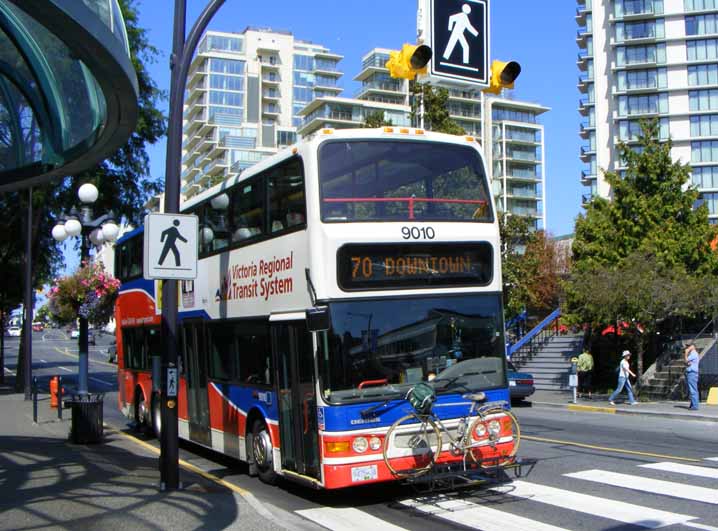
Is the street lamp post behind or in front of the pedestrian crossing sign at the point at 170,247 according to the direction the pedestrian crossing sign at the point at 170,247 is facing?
behind

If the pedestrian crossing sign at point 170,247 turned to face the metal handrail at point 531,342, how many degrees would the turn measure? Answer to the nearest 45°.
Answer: approximately 135° to its left

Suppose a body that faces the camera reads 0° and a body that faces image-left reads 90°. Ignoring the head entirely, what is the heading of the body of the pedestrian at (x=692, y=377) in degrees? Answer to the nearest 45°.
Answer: approximately 90°

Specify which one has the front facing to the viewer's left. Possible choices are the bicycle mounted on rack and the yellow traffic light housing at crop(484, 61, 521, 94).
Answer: the bicycle mounted on rack

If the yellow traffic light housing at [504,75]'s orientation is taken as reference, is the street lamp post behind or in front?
behind

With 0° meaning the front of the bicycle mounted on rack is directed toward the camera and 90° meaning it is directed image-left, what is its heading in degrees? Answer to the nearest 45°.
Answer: approximately 90°

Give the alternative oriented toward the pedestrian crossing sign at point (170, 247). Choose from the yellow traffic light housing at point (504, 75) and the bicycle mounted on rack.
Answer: the bicycle mounted on rack

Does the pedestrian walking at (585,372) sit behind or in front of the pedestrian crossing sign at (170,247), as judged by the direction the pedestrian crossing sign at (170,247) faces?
behind

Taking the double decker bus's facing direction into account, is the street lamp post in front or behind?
behind

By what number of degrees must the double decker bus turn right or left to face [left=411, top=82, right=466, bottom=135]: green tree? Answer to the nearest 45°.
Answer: approximately 135° to its left
